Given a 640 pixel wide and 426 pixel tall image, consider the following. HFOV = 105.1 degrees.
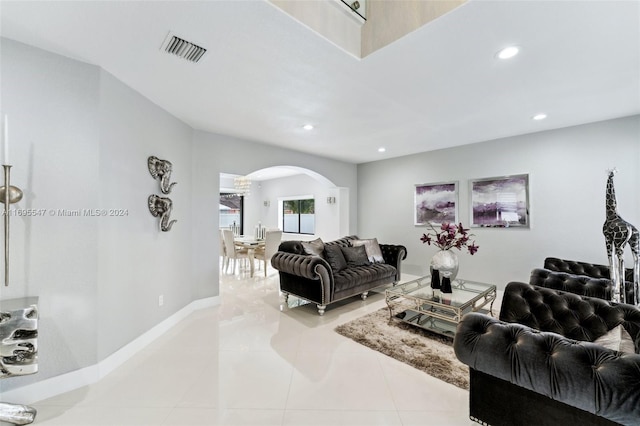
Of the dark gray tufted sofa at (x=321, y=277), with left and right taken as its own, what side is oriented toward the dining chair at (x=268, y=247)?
back

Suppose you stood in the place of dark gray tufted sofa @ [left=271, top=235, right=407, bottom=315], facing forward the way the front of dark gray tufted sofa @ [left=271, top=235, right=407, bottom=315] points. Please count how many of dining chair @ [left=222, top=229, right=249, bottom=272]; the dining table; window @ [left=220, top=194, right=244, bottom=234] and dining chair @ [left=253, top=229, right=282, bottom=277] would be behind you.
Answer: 4

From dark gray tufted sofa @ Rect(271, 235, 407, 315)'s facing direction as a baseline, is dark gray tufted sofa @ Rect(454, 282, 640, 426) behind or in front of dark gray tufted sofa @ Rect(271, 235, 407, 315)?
in front

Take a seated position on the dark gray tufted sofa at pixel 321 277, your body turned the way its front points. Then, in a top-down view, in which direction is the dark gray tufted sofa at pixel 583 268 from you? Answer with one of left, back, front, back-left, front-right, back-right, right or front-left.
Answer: front-left

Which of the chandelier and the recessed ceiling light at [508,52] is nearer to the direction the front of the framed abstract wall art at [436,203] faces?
the recessed ceiling light

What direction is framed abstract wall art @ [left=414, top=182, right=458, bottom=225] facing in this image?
toward the camera

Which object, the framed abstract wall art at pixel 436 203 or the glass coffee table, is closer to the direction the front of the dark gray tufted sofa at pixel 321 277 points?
the glass coffee table

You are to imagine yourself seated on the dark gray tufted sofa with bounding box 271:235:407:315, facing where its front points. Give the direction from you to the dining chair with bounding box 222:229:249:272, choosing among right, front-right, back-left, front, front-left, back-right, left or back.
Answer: back

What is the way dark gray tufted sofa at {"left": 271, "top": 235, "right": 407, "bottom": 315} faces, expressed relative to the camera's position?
facing the viewer and to the right of the viewer

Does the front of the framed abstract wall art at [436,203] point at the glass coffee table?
yes

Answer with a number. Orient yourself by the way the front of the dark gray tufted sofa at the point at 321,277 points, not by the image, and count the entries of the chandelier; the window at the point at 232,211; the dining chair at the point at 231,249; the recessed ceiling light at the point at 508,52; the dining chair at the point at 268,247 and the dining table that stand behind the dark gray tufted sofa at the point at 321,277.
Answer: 5

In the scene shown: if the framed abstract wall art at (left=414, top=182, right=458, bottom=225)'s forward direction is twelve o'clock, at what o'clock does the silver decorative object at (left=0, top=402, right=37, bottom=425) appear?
The silver decorative object is roughly at 1 o'clock from the framed abstract wall art.

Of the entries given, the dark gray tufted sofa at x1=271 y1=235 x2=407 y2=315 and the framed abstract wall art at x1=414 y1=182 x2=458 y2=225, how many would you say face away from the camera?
0

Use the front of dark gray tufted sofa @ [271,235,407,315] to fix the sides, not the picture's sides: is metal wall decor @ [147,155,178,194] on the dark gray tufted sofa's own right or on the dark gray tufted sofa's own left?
on the dark gray tufted sofa's own right

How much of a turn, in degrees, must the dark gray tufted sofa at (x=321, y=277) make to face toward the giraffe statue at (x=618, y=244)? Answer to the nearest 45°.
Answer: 0° — it already faces it

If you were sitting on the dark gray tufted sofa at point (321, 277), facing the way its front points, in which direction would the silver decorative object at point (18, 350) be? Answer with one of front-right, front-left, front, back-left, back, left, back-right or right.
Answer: right

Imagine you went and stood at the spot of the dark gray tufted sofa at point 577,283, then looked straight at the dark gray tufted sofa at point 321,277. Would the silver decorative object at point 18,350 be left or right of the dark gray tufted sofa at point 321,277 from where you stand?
left

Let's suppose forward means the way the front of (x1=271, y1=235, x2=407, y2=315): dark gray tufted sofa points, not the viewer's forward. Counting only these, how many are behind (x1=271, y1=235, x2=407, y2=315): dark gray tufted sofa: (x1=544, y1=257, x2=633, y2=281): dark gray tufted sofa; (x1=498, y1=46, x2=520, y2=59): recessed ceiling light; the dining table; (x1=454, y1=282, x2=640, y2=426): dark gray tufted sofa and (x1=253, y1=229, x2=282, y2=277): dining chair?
2

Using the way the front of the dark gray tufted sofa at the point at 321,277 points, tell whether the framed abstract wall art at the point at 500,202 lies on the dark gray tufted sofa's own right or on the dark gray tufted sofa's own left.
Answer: on the dark gray tufted sofa's own left

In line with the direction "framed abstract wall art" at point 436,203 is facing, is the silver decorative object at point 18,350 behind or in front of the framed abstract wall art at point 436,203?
in front
